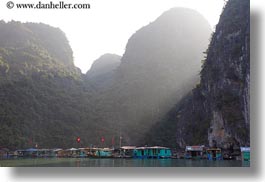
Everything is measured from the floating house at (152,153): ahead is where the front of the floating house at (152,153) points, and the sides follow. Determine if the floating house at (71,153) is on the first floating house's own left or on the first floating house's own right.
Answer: on the first floating house's own right

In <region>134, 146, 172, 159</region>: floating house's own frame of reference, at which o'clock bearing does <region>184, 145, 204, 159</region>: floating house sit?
<region>184, 145, 204, 159</region>: floating house is roughly at 10 o'clock from <region>134, 146, 172, 159</region>: floating house.

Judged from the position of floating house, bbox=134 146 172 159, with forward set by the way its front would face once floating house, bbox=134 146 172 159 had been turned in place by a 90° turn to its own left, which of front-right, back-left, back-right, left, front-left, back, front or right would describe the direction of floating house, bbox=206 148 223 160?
front-right

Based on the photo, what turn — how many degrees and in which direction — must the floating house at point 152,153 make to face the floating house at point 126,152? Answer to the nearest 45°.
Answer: approximately 135° to its right

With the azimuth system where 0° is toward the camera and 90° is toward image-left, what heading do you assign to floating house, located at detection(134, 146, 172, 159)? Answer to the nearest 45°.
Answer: approximately 0°
